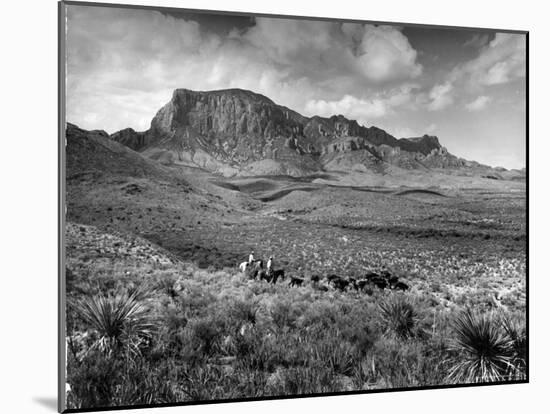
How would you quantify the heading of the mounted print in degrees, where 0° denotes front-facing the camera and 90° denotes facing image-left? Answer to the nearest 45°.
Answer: approximately 315°
